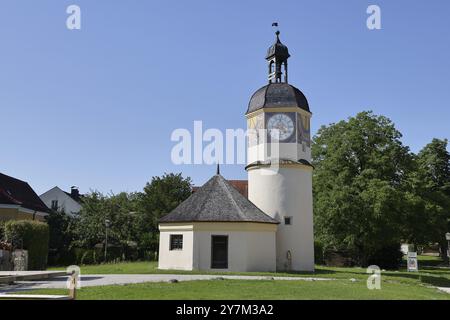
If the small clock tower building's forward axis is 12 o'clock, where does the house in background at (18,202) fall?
The house in background is roughly at 4 o'clock from the small clock tower building.

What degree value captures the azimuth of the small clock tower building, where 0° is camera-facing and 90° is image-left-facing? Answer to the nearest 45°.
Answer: approximately 0°

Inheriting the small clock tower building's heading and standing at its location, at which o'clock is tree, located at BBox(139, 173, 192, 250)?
The tree is roughly at 5 o'clock from the small clock tower building.

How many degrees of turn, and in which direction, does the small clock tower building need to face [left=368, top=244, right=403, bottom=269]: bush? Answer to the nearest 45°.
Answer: approximately 135° to its left

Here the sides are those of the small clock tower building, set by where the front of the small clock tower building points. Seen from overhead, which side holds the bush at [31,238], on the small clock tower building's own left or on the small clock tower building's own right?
on the small clock tower building's own right

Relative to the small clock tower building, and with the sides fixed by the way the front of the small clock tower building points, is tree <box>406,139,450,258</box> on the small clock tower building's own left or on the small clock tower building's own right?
on the small clock tower building's own left

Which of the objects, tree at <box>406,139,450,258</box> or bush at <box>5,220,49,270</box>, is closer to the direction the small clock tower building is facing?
the bush

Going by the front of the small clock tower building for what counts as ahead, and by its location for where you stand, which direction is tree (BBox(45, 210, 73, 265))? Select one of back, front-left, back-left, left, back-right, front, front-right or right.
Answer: back-right
